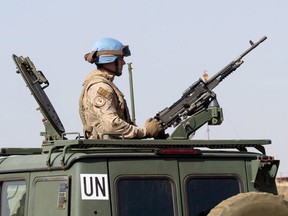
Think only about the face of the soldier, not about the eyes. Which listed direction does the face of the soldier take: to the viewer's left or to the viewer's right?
to the viewer's right

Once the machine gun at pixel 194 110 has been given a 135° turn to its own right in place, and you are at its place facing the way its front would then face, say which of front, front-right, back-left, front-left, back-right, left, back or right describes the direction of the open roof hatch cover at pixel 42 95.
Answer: front-right

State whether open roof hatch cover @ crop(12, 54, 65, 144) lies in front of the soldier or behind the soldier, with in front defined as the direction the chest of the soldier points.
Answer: behind

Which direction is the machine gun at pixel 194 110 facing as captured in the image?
to the viewer's right

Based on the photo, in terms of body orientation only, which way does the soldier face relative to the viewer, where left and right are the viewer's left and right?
facing to the right of the viewer
